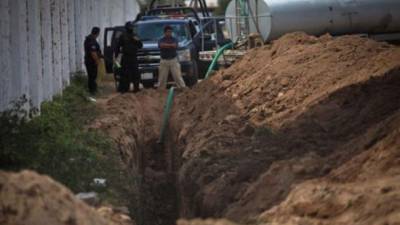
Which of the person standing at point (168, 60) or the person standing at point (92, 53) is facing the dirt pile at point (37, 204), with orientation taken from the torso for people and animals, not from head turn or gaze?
the person standing at point (168, 60)

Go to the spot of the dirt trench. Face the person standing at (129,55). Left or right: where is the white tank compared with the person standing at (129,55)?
right

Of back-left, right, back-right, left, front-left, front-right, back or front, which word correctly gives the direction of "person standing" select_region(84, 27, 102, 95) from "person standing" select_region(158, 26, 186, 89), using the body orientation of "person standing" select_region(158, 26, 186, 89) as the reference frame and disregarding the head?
right

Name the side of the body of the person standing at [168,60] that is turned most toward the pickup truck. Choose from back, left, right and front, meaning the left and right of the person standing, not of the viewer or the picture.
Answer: back

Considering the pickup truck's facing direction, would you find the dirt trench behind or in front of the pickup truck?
in front

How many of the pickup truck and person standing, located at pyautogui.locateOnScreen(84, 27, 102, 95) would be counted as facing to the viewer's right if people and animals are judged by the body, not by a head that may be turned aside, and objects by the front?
1

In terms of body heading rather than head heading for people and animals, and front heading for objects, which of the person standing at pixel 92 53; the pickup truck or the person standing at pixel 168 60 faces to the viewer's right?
the person standing at pixel 92 53

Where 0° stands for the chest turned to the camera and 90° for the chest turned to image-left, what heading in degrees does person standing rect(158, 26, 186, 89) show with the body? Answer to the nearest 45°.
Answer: approximately 0°

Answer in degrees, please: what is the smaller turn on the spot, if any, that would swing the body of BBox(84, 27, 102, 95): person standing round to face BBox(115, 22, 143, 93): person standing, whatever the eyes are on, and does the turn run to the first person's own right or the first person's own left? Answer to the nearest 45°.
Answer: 0° — they already face them

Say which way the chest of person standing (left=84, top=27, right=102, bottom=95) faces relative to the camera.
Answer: to the viewer's right

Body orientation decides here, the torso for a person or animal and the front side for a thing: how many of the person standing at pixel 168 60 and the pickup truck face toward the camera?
2

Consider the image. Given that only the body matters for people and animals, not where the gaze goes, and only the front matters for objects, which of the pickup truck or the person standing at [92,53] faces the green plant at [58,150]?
the pickup truck
